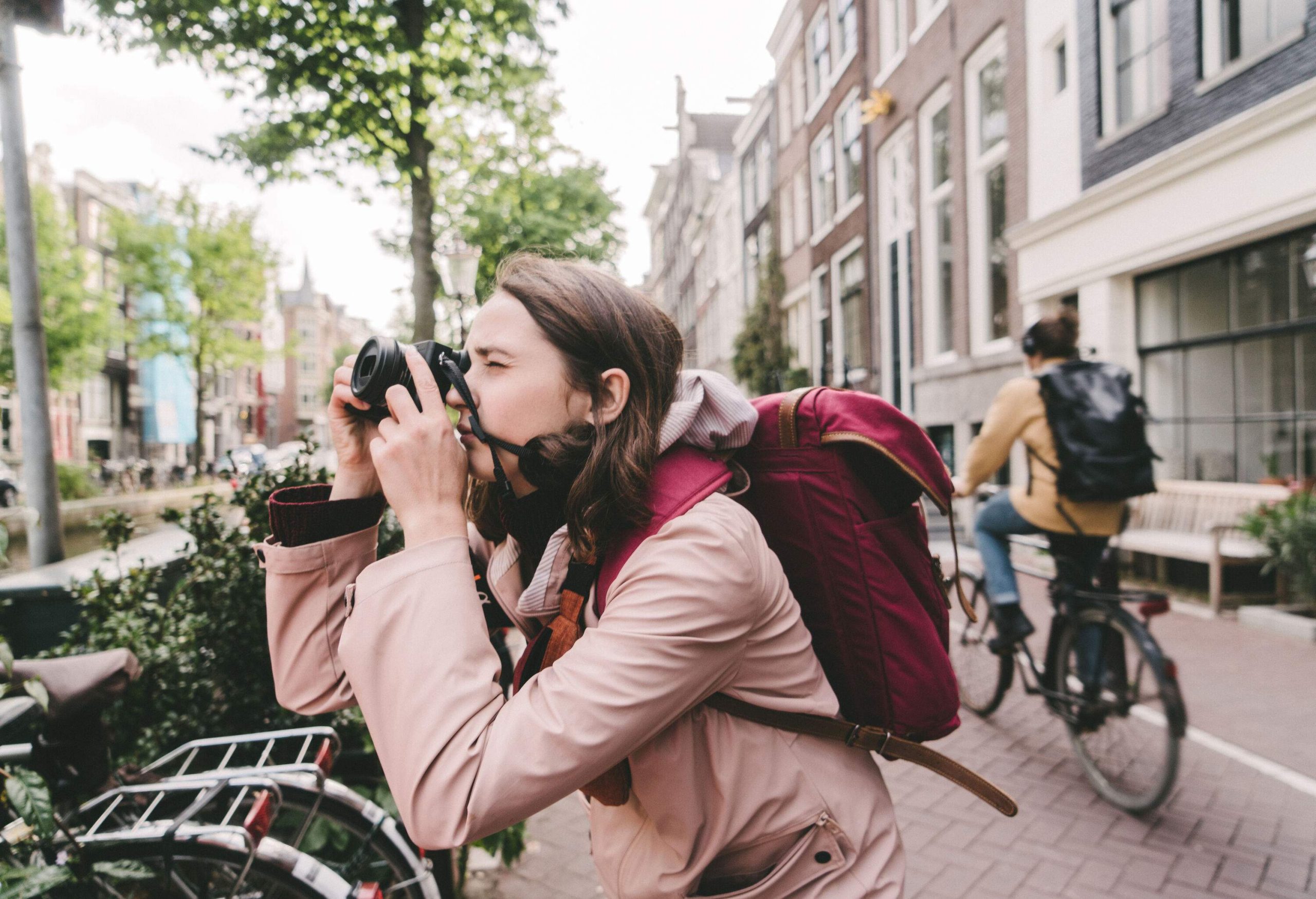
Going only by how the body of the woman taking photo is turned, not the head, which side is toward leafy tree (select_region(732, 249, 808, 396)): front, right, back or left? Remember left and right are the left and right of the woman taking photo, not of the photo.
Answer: right

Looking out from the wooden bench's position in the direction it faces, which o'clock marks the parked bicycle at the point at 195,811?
The parked bicycle is roughly at 11 o'clock from the wooden bench.

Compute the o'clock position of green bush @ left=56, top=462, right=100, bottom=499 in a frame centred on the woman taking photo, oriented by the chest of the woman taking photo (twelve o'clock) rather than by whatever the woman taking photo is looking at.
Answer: The green bush is roughly at 2 o'clock from the woman taking photo.

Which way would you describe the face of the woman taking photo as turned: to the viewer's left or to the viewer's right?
to the viewer's left

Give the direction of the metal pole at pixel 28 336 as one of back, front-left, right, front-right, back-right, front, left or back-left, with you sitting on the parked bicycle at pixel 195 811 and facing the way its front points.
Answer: front-right

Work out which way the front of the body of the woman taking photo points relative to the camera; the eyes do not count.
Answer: to the viewer's left

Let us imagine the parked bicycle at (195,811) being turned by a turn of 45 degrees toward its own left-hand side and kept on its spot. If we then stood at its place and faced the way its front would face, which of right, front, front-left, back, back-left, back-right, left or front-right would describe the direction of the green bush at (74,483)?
right

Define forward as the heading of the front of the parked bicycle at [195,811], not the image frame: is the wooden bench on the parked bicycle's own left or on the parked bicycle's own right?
on the parked bicycle's own right

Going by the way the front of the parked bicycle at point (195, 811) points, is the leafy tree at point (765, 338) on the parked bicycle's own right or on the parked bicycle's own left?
on the parked bicycle's own right

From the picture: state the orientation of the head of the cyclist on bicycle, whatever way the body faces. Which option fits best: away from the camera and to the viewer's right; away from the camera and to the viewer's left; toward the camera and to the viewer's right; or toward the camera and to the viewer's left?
away from the camera and to the viewer's left

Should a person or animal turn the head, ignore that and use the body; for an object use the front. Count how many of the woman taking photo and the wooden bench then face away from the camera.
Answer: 0

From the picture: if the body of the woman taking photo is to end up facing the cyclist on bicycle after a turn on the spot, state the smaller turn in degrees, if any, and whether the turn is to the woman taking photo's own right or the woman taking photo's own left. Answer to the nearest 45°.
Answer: approximately 135° to the woman taking photo's own right

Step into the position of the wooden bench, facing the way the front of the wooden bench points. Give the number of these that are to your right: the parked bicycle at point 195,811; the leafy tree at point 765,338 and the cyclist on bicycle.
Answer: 1

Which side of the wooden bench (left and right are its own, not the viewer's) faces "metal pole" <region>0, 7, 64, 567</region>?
front

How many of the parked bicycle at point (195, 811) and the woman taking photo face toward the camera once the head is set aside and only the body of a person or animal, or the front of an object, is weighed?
0
